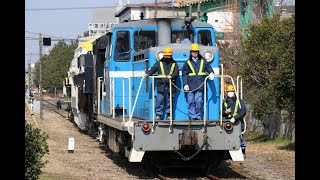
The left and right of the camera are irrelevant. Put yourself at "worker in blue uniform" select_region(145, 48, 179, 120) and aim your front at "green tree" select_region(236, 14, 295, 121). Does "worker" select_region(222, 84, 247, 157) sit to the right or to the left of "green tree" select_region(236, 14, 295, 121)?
right

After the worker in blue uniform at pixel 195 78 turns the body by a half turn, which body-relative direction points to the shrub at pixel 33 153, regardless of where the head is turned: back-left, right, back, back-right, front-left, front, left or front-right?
back-left

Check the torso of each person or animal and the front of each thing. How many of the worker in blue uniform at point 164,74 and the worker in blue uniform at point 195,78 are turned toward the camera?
2

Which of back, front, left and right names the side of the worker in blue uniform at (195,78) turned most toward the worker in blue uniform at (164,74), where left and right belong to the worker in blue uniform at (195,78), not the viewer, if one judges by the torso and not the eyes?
right

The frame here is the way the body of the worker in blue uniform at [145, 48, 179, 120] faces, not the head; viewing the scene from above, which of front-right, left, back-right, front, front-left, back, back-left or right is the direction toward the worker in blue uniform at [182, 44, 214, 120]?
left

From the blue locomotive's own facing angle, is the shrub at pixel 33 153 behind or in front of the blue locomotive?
in front

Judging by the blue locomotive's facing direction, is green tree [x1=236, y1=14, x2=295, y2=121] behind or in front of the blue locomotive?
behind

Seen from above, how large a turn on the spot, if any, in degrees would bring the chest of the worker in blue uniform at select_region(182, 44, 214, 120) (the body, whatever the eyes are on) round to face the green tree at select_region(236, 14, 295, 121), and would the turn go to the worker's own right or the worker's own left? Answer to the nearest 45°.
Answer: approximately 180°

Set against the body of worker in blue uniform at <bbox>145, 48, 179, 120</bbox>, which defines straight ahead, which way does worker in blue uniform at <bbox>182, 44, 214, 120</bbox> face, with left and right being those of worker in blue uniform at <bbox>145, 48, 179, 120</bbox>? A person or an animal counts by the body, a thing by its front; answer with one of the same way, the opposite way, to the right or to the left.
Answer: the same way

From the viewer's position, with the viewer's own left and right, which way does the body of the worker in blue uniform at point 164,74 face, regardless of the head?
facing the viewer

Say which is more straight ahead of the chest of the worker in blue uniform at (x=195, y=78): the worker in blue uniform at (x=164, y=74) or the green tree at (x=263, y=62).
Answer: the worker in blue uniform

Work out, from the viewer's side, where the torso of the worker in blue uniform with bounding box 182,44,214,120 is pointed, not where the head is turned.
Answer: toward the camera

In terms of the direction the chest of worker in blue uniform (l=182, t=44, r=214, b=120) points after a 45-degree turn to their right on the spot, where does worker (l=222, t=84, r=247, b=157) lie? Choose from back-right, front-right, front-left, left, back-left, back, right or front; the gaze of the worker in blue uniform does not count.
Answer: back
